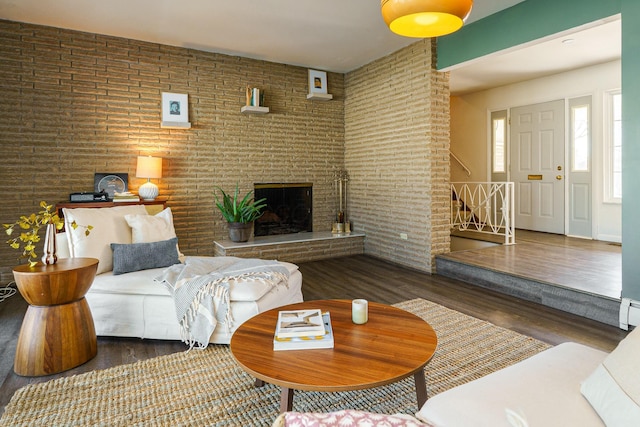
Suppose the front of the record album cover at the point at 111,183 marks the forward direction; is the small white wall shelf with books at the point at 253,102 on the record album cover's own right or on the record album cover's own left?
on the record album cover's own left

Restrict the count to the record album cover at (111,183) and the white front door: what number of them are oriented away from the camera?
0

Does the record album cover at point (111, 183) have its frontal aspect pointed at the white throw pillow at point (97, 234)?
yes

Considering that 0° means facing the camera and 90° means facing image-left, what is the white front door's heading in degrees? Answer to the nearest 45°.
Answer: approximately 45°

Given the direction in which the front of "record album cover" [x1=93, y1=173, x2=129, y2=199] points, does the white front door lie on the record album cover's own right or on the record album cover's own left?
on the record album cover's own left

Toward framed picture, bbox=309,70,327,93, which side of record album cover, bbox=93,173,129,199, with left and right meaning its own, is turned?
left

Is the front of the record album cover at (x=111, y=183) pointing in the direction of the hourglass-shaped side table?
yes

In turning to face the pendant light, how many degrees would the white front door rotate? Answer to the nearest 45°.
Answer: approximately 45° to its left

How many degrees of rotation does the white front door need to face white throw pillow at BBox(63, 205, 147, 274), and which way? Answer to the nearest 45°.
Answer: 0° — it already faces it
